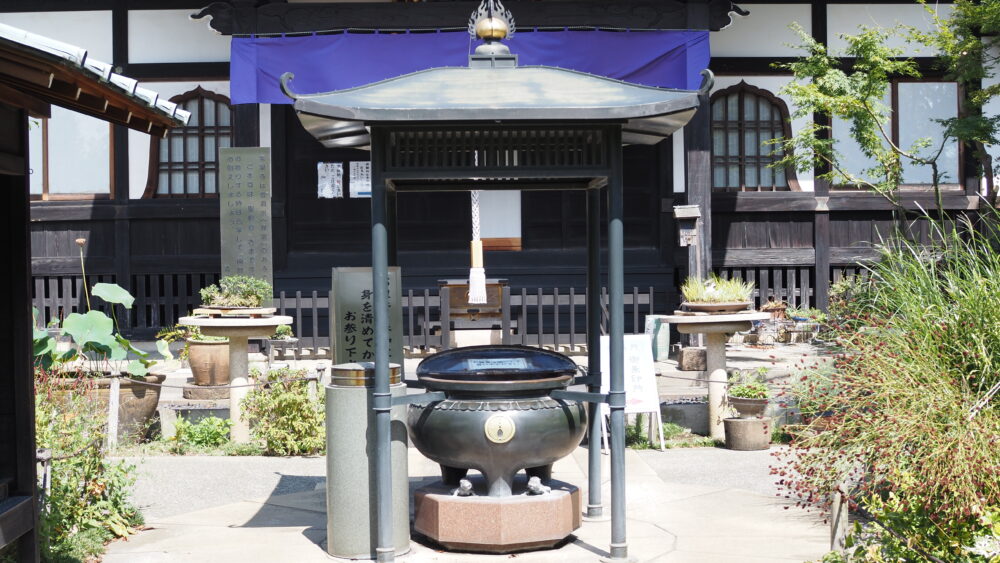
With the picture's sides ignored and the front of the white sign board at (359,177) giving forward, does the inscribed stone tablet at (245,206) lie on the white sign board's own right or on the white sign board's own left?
on the white sign board's own right

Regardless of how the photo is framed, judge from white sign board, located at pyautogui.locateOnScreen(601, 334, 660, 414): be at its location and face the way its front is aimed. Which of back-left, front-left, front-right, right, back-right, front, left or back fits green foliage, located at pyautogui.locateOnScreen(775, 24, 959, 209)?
back-left

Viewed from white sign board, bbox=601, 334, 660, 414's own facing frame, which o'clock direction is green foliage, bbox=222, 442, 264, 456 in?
The green foliage is roughly at 3 o'clock from the white sign board.

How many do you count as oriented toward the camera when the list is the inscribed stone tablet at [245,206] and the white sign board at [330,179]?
2

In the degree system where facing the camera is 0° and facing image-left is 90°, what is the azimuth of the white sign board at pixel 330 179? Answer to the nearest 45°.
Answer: approximately 0°

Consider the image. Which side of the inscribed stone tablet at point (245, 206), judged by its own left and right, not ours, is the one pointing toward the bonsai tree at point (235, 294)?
front

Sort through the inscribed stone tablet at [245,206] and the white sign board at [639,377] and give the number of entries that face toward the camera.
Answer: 2

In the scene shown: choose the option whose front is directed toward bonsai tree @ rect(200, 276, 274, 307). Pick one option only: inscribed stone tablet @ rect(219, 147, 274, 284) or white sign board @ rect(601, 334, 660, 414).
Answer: the inscribed stone tablet

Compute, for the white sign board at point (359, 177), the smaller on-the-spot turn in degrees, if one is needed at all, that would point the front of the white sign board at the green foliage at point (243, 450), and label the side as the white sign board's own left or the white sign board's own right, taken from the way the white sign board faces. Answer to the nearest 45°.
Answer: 0° — it already faces it

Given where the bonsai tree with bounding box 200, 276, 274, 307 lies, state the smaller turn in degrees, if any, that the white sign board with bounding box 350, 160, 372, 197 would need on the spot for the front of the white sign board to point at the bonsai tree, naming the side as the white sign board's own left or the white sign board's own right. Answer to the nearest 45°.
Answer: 0° — it already faces it

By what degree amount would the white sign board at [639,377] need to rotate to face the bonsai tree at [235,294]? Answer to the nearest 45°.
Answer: approximately 90° to its right
